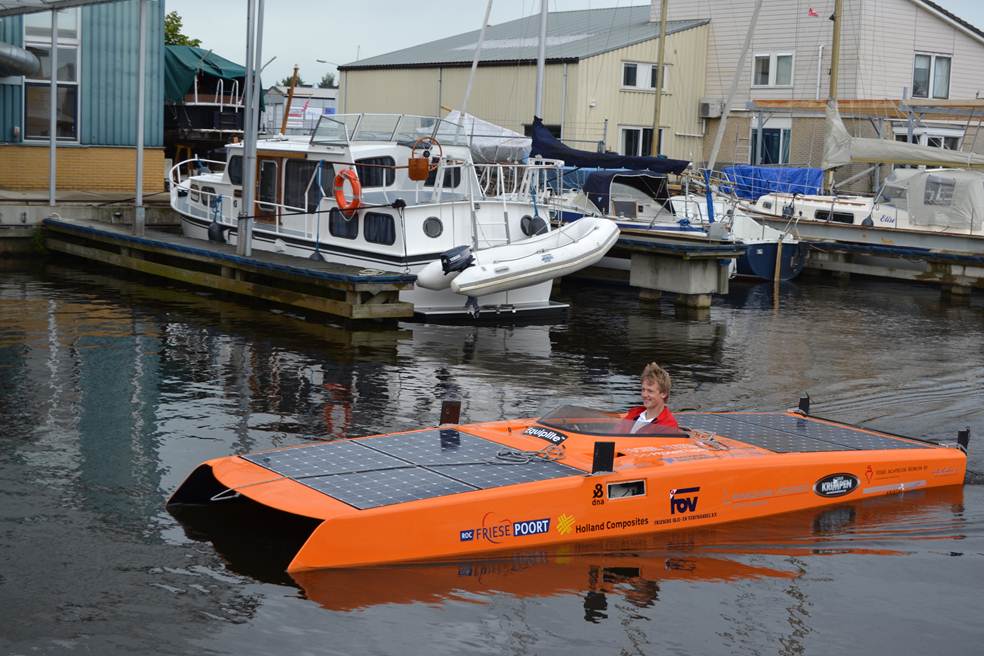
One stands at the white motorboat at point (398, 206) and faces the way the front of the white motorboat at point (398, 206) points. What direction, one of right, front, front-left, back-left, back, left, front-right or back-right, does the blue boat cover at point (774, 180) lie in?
right

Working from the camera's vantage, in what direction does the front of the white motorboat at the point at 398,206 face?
facing away from the viewer and to the left of the viewer

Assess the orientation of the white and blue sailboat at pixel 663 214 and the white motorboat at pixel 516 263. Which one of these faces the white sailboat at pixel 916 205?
the white motorboat at pixel 516 263

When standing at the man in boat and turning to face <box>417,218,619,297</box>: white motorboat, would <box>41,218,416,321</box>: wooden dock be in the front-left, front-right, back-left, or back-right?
front-left

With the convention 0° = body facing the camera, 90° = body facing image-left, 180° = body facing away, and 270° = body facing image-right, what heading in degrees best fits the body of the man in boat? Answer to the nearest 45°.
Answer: approximately 45°

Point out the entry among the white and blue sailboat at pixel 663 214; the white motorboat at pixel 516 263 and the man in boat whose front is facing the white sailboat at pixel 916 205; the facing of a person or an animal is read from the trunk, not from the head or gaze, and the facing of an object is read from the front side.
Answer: the white motorboat at pixel 516 263

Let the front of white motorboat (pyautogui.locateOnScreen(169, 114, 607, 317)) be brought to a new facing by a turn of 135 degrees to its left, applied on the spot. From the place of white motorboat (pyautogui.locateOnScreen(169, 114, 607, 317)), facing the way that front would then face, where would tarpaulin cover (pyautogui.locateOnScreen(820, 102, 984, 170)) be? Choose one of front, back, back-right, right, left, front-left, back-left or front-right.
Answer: back-left

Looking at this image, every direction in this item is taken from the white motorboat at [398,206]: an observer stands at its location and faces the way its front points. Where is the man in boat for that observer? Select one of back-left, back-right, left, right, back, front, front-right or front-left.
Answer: back-left

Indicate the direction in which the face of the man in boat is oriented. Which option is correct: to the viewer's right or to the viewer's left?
to the viewer's left

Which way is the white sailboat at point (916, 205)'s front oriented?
to the viewer's left

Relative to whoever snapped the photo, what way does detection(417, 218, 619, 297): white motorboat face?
facing away from the viewer and to the right of the viewer

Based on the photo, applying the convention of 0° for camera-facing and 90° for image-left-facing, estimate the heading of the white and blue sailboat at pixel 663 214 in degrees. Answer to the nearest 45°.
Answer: approximately 135°

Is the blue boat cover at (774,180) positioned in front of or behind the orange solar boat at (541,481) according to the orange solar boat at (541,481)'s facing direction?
behind

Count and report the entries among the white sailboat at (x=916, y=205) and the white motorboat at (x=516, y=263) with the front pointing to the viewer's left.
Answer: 1
